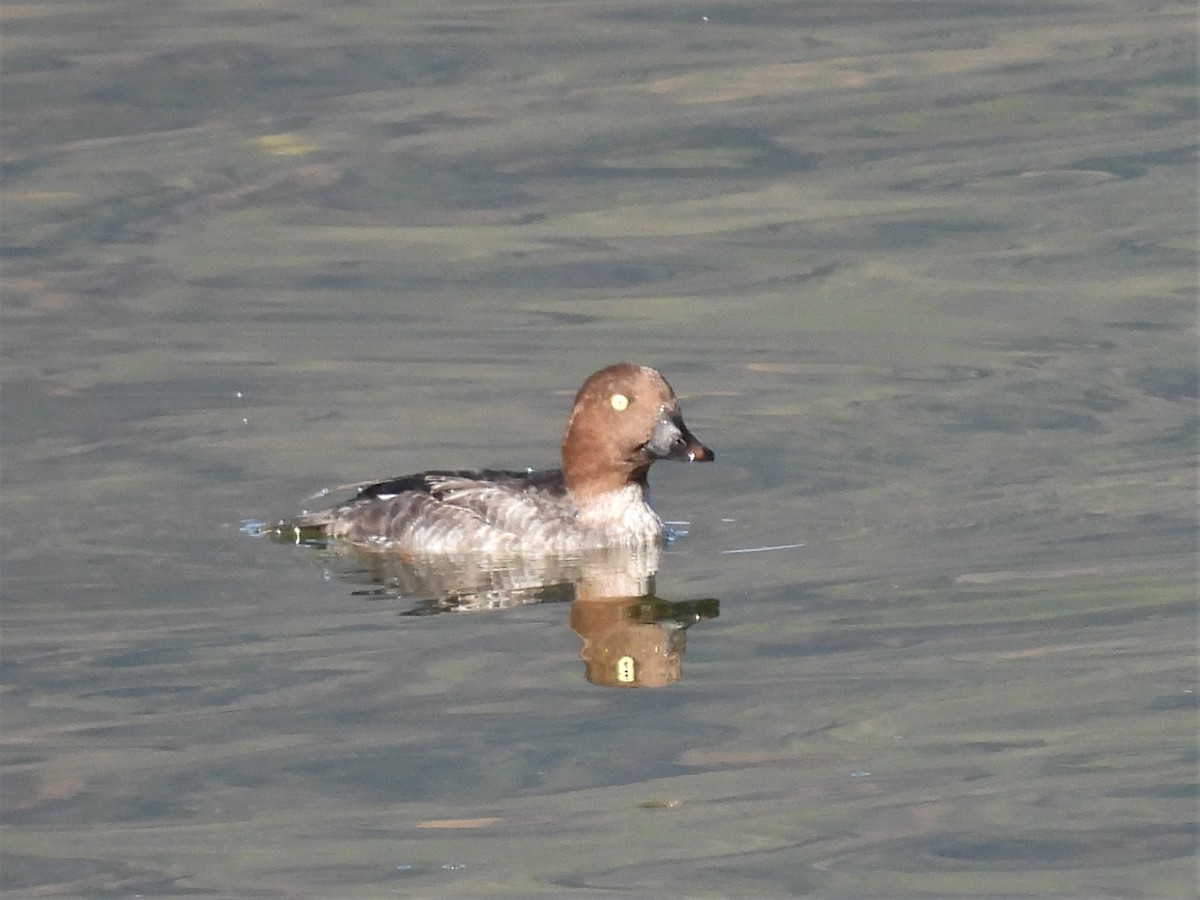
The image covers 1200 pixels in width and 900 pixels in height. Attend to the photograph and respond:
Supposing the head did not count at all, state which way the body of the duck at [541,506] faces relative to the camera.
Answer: to the viewer's right
